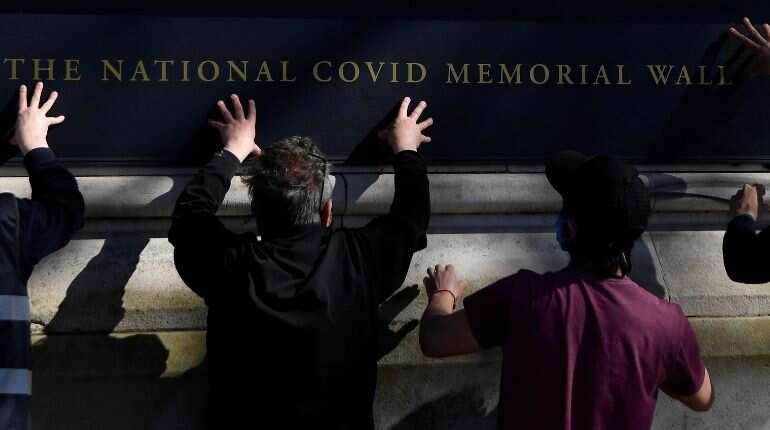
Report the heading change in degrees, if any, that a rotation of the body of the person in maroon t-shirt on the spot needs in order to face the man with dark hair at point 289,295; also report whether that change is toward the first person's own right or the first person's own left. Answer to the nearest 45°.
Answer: approximately 90° to the first person's own left

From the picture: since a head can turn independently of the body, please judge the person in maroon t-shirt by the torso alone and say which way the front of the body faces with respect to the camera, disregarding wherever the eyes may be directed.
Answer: away from the camera

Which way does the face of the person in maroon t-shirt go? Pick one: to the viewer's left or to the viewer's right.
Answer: to the viewer's left

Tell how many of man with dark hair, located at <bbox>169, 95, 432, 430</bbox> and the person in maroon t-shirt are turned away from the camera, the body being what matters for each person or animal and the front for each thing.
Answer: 2

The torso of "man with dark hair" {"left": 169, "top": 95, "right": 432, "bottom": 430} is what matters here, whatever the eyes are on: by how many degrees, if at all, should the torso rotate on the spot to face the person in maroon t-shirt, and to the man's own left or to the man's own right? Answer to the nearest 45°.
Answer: approximately 90° to the man's own right

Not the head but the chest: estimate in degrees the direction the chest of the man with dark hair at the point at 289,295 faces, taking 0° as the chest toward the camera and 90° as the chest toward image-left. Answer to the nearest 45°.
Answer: approximately 180°
